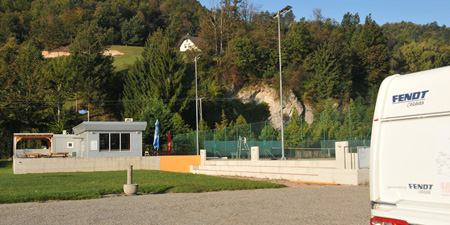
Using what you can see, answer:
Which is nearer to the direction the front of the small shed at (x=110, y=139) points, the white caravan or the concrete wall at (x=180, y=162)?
the white caravan

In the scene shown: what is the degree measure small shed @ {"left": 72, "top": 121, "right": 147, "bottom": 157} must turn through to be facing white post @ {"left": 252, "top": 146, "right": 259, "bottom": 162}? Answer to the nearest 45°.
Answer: approximately 45° to its left

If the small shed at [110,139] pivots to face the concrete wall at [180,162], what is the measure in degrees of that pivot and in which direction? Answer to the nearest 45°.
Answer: approximately 45° to its left

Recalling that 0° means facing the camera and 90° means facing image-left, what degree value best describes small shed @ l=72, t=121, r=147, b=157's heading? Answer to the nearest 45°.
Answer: approximately 0°

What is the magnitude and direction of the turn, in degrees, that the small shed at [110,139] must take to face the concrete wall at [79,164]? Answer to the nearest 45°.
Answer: approximately 45° to its right
